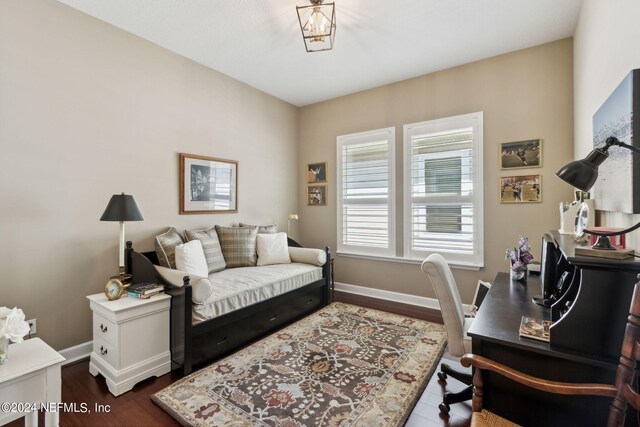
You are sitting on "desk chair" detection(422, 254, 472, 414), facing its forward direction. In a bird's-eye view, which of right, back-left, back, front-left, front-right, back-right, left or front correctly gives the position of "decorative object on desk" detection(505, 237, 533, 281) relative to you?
front-left

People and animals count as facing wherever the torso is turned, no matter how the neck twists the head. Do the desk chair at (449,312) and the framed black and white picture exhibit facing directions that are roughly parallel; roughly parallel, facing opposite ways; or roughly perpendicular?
roughly parallel

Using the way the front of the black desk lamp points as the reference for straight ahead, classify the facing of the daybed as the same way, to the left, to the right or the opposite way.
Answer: the opposite way

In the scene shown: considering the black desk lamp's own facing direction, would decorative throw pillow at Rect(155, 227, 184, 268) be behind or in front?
in front

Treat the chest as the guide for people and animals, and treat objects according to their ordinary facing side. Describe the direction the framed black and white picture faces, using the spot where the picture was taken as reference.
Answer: facing the viewer and to the right of the viewer

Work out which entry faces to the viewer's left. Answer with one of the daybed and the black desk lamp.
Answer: the black desk lamp

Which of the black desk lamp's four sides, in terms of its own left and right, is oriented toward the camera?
left

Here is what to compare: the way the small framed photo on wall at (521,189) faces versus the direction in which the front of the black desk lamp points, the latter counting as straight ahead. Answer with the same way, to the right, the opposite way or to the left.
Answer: to the left

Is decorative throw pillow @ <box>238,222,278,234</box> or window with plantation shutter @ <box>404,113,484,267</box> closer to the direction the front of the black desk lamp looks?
the decorative throw pillow

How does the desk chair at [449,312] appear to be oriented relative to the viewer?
to the viewer's right

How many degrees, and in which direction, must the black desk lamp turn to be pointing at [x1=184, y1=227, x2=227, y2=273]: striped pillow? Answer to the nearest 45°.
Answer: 0° — it already faces it

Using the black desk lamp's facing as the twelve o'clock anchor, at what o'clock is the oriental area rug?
The oriental area rug is roughly at 12 o'clock from the black desk lamp.

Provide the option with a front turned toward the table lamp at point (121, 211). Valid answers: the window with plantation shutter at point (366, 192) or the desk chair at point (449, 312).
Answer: the window with plantation shutter

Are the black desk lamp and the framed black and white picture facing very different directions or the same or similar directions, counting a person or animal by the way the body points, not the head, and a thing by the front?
very different directions

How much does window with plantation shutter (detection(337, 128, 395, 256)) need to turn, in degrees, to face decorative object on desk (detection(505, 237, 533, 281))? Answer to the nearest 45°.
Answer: approximately 90° to its left

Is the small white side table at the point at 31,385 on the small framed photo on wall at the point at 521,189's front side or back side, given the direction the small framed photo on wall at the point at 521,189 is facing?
on the front side

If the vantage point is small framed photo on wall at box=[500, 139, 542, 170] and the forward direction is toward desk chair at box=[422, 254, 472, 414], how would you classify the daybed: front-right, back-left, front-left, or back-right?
front-right

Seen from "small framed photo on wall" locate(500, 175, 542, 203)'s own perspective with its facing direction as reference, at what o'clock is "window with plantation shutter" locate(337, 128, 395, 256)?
The window with plantation shutter is roughly at 3 o'clock from the small framed photo on wall.

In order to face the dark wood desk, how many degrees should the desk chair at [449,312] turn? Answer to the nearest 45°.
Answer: approximately 45° to its right
